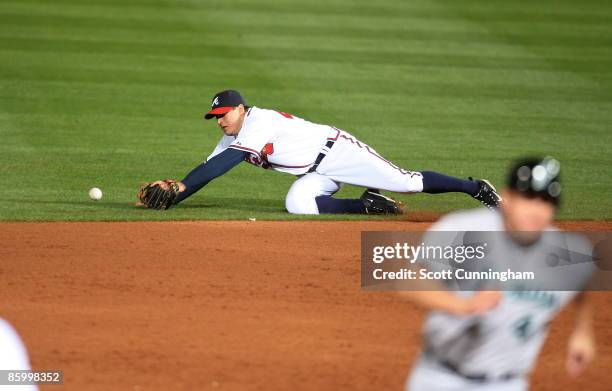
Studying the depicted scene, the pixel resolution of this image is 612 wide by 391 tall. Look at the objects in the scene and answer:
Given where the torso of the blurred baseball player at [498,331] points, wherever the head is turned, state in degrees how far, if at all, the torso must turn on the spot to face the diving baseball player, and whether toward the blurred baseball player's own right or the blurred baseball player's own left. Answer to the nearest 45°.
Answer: approximately 180°

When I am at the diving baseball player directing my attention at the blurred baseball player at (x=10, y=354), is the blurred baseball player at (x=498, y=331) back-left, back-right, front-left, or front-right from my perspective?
front-left

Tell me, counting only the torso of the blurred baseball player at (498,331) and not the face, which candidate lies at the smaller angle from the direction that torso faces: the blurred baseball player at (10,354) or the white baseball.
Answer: the blurred baseball player

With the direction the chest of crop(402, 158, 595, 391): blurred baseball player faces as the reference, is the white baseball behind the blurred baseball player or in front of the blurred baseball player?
behind

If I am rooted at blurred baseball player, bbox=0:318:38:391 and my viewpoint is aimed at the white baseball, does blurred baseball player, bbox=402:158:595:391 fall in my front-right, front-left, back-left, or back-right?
front-right

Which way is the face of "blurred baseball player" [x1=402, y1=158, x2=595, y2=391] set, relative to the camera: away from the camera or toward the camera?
toward the camera

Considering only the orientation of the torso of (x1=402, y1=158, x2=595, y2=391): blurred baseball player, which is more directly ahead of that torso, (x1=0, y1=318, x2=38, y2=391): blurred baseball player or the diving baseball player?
the blurred baseball player

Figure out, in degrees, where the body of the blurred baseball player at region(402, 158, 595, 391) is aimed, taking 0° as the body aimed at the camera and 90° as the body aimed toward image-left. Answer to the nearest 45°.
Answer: approximately 0°

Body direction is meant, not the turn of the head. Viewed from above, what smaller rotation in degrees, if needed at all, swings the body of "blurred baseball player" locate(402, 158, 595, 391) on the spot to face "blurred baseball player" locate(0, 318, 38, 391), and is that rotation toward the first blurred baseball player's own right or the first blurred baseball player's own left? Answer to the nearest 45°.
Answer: approximately 45° to the first blurred baseball player's own right

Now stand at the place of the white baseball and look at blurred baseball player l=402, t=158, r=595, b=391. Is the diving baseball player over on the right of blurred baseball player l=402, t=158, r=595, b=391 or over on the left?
left
